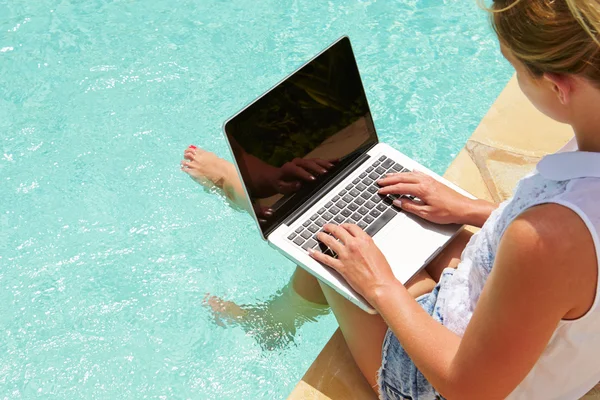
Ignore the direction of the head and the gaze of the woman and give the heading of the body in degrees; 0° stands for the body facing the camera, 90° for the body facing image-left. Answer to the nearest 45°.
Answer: approximately 135°

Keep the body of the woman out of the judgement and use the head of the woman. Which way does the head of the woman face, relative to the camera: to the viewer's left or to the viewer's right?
to the viewer's left
